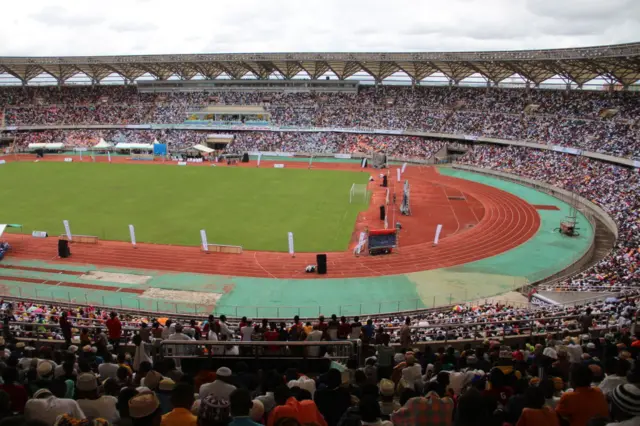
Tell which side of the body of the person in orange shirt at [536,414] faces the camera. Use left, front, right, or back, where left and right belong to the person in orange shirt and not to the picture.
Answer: back

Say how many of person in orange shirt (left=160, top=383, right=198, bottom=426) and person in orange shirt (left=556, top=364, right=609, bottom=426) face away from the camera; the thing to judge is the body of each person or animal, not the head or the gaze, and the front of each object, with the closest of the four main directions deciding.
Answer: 2

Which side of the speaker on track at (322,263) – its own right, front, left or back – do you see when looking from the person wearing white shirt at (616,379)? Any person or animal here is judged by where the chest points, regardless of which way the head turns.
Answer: front

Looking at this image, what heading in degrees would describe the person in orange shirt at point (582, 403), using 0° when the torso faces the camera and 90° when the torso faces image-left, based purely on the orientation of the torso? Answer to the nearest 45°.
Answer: approximately 180°

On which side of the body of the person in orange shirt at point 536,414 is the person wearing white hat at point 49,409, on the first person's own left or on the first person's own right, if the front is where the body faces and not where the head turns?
on the first person's own left

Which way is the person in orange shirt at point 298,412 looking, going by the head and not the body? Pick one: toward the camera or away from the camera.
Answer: away from the camera

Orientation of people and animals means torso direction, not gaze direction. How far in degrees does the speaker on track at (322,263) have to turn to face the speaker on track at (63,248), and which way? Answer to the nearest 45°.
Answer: approximately 90° to its right

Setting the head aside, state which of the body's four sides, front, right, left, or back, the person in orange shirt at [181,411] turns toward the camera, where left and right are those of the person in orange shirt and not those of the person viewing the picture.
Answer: back

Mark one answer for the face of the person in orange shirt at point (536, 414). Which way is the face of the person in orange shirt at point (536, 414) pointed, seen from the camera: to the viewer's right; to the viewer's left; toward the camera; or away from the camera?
away from the camera

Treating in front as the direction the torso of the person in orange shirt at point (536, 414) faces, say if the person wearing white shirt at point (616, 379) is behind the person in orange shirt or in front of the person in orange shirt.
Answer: in front

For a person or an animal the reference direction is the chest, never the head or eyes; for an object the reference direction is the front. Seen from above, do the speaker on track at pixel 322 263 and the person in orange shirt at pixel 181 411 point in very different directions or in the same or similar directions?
very different directions

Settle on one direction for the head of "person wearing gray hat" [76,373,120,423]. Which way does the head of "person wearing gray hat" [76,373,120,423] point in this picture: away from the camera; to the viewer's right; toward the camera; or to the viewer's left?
away from the camera

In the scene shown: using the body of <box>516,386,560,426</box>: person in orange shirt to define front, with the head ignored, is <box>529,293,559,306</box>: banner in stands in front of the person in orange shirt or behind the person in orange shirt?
in front

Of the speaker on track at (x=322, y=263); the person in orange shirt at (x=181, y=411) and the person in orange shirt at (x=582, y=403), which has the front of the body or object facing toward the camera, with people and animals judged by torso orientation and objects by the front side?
the speaker on track

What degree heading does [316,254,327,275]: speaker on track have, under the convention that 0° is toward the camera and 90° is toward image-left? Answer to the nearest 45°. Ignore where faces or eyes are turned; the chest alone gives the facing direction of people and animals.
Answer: approximately 0°

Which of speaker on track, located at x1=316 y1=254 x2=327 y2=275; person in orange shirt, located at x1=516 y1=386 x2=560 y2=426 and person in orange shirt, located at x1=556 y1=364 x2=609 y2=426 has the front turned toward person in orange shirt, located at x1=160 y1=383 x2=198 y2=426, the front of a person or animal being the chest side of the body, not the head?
the speaker on track

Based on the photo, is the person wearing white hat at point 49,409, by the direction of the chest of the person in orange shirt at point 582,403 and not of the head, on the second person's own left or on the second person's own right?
on the second person's own left

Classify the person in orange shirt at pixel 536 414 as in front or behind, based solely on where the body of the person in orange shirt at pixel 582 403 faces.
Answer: behind
